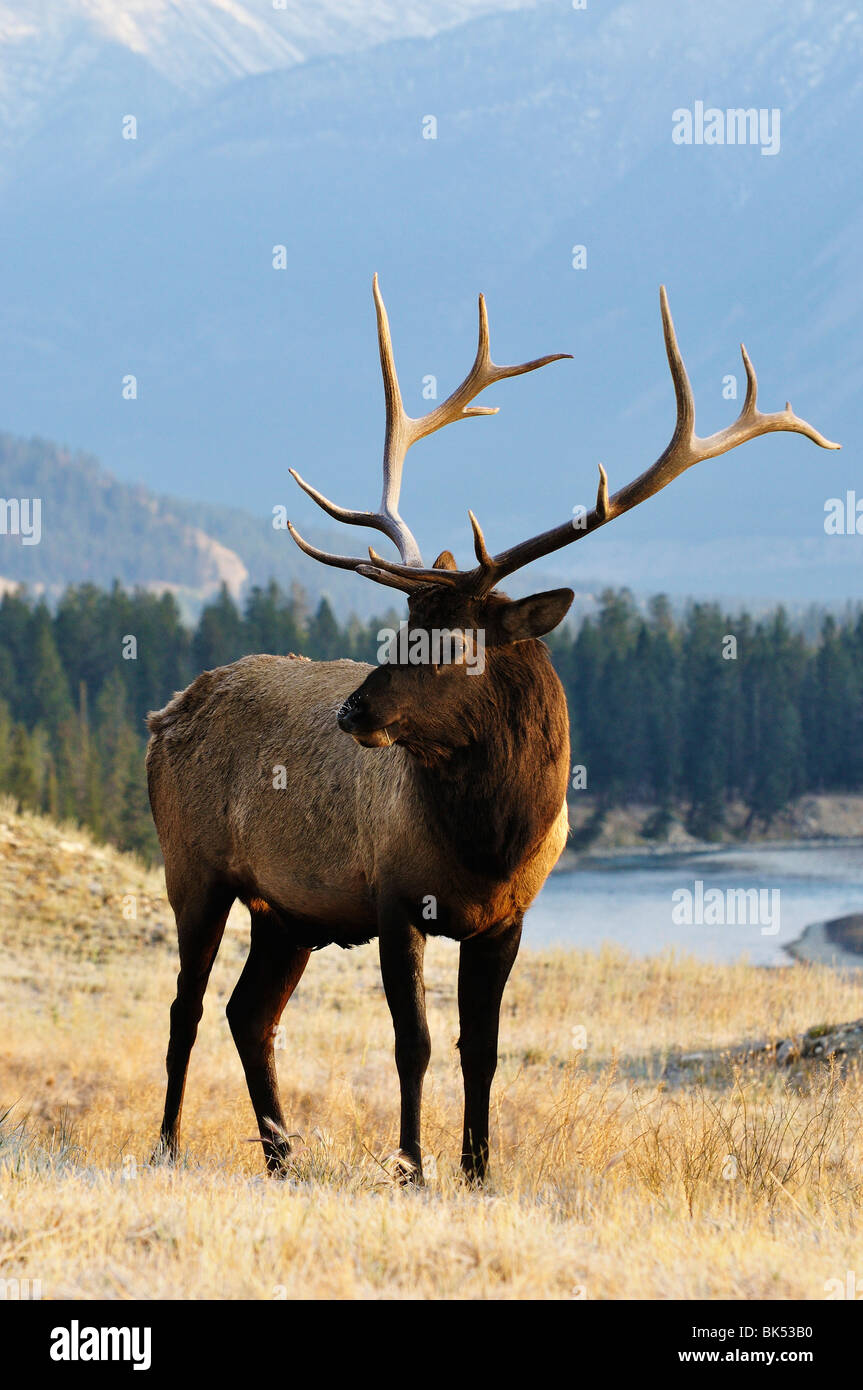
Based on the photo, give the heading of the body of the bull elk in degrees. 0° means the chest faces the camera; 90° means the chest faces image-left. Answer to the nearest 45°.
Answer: approximately 315°
